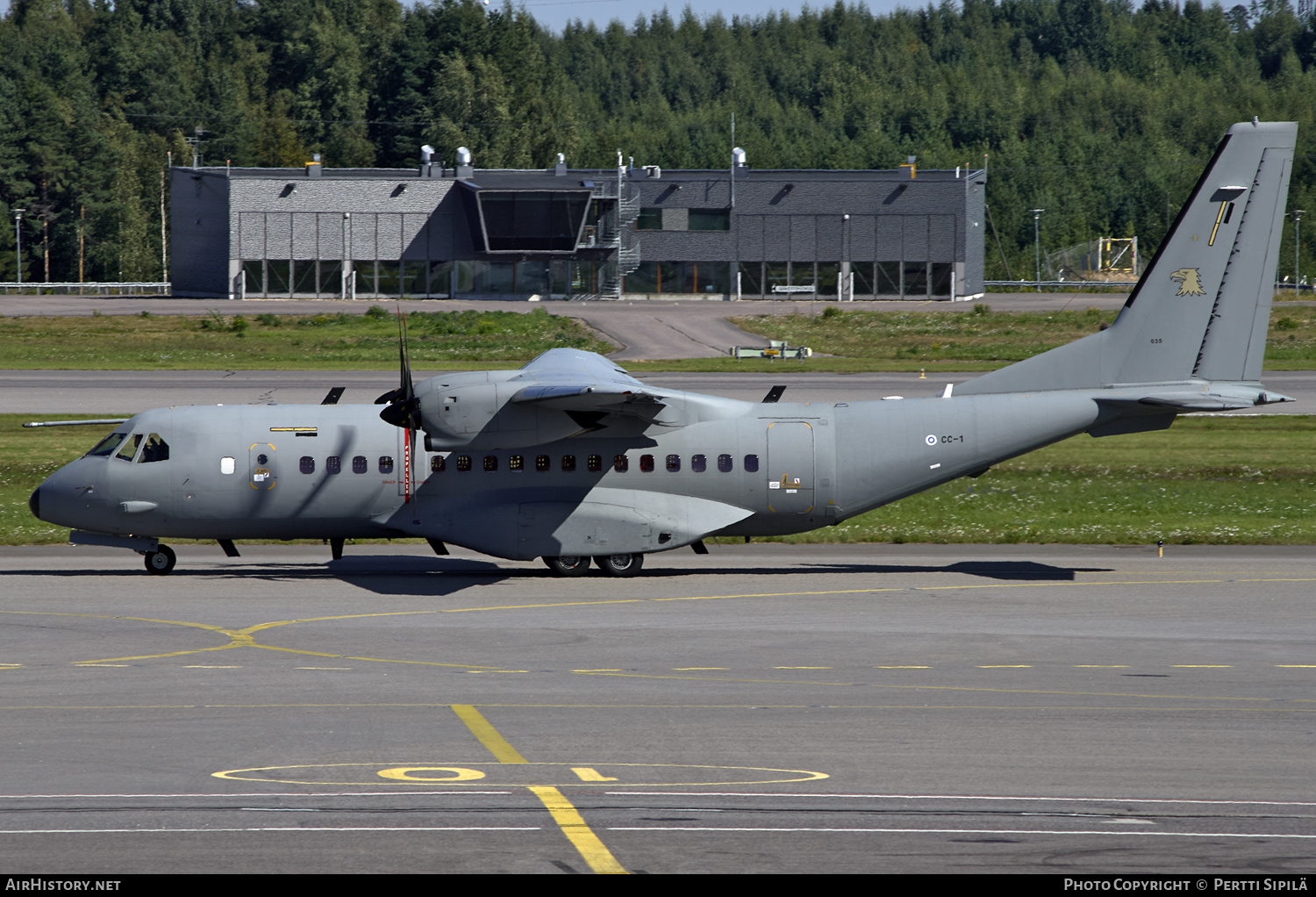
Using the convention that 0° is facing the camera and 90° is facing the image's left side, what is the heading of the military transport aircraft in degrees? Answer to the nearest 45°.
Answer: approximately 90°
